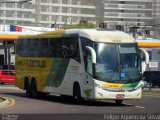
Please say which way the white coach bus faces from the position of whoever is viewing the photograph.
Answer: facing the viewer and to the right of the viewer
